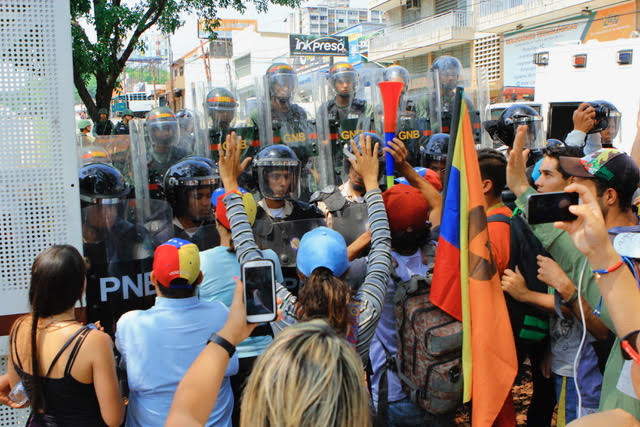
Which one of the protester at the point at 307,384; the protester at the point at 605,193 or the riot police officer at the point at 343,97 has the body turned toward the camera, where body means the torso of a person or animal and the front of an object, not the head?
the riot police officer

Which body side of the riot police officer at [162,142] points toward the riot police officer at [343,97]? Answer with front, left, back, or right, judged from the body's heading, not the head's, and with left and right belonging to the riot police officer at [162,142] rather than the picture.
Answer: left

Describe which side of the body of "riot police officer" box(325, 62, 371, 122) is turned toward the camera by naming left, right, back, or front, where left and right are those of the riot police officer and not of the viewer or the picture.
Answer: front

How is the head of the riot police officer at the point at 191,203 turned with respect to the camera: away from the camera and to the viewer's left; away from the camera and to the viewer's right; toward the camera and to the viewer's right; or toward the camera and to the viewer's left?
toward the camera and to the viewer's right

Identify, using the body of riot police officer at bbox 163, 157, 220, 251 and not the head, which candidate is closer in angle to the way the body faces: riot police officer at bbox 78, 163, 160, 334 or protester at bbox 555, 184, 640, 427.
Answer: the protester

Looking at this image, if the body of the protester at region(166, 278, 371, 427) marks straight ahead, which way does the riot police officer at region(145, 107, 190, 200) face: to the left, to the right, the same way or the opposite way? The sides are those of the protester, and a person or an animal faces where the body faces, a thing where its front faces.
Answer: the opposite way

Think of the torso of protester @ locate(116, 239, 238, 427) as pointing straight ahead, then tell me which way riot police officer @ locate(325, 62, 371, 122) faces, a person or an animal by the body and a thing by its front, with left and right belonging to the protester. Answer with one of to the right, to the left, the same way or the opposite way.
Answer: the opposite way

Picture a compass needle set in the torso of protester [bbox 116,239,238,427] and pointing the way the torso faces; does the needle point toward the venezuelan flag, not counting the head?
no

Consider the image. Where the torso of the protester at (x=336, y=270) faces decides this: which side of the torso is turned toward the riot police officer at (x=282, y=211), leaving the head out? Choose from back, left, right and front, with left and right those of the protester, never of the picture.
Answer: front

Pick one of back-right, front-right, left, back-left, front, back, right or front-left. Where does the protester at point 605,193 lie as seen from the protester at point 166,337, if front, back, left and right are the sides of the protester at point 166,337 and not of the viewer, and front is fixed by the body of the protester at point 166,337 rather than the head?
right

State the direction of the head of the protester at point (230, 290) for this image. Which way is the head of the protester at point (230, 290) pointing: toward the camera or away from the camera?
away from the camera

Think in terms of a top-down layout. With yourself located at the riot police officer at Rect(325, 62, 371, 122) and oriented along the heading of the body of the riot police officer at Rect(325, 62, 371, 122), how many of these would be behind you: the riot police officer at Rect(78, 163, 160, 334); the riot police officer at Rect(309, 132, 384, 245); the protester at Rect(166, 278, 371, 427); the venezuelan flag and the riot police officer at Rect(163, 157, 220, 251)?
0

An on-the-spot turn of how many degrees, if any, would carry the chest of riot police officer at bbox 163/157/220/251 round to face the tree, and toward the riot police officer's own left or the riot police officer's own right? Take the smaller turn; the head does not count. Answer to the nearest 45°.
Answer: approximately 135° to the riot police officer's own left

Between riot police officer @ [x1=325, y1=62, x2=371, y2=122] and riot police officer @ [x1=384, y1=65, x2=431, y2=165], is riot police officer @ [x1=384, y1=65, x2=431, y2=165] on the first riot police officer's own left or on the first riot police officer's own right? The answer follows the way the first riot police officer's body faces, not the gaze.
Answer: on the first riot police officer's own left

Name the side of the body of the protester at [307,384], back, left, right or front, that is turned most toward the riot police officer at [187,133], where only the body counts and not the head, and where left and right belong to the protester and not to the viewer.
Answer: front

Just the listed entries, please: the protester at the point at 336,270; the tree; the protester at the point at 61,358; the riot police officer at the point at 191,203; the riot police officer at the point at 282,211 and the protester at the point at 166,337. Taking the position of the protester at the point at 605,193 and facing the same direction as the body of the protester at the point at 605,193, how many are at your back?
0

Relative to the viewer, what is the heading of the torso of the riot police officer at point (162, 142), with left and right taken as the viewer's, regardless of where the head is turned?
facing the viewer

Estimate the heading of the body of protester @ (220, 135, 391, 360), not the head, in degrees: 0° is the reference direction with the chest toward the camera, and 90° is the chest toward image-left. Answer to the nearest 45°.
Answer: approximately 180°

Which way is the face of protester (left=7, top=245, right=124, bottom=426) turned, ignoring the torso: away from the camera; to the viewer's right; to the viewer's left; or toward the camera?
away from the camera

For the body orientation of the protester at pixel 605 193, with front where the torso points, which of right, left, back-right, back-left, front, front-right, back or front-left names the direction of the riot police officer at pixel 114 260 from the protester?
front

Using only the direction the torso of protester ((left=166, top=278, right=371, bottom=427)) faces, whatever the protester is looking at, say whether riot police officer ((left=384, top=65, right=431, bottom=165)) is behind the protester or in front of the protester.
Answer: in front

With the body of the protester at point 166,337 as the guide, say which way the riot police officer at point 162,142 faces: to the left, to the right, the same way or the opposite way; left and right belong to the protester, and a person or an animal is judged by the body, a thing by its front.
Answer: the opposite way
